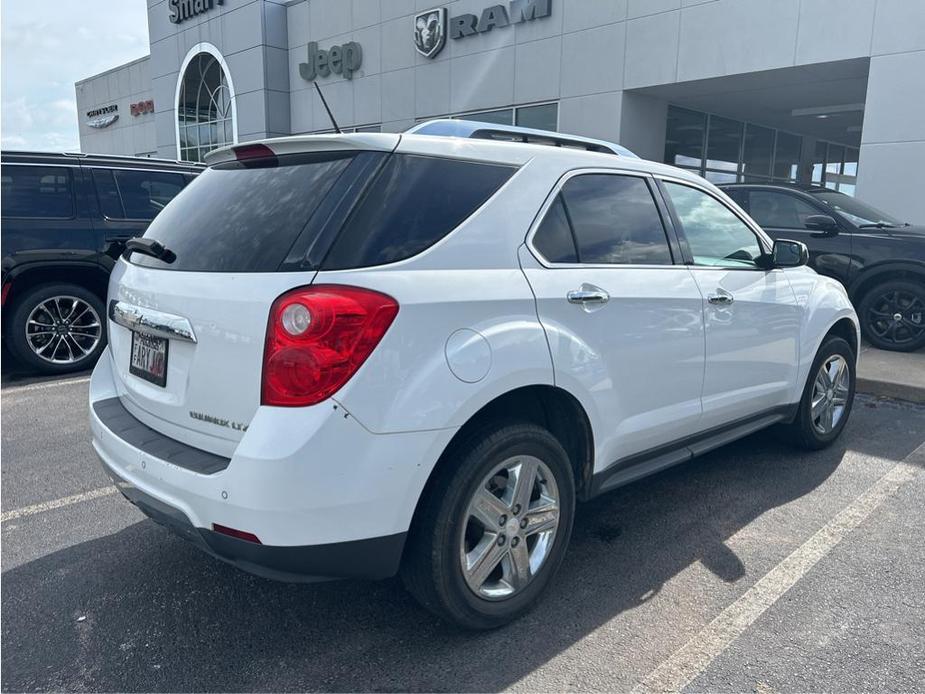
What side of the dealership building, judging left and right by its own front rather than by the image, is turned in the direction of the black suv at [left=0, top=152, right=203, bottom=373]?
front

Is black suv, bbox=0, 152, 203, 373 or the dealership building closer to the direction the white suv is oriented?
the dealership building

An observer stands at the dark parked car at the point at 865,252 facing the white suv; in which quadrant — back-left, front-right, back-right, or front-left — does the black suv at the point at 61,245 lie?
front-right

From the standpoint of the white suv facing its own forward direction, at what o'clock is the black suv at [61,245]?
The black suv is roughly at 9 o'clock from the white suv.

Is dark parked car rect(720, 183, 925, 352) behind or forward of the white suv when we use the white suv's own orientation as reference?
forward

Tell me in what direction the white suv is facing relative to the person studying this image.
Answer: facing away from the viewer and to the right of the viewer

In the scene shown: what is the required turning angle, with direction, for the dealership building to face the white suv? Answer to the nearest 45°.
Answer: approximately 45° to its left

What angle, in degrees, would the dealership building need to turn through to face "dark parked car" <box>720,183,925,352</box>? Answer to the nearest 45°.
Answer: approximately 45° to its left

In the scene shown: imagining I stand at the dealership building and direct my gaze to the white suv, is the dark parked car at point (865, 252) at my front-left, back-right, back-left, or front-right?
front-left

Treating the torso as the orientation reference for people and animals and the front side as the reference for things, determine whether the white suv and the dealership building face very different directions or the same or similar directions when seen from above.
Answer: very different directions
